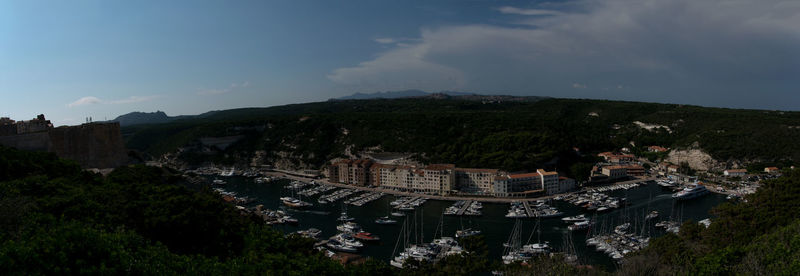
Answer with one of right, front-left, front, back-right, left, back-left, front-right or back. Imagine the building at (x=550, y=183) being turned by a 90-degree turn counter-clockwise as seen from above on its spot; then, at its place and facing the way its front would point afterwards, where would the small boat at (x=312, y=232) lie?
back-right

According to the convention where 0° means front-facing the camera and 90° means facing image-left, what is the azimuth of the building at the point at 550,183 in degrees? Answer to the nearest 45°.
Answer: approximately 0°

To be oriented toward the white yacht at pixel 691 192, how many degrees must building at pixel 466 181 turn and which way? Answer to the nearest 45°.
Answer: approximately 90° to its left

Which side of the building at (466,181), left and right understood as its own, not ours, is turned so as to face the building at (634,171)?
left

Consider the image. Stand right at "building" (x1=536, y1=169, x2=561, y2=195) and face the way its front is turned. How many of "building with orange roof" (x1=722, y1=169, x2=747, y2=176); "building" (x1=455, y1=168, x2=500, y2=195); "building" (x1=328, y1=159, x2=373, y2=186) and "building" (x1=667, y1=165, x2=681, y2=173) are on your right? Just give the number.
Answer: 2

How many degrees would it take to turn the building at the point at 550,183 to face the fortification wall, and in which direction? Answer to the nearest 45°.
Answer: approximately 45° to its right

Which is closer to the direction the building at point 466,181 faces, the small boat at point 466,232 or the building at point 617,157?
the small boat

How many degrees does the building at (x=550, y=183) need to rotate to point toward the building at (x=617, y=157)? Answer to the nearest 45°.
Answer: approximately 135° to its left

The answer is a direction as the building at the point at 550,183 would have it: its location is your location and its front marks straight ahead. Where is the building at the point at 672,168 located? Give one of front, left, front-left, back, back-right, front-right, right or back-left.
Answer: back-left

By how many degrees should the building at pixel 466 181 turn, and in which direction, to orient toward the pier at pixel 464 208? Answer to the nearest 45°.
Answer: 0° — it already faces it

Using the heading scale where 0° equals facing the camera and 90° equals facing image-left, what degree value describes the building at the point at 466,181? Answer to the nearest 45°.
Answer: approximately 0°

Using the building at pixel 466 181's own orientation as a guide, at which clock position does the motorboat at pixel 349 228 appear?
The motorboat is roughly at 1 o'clock from the building.

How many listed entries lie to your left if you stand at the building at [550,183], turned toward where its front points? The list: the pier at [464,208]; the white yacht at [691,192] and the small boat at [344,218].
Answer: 1

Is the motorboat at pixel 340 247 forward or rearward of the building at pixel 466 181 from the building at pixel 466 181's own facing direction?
forward

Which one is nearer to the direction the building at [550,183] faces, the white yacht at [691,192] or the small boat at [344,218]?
the small boat
